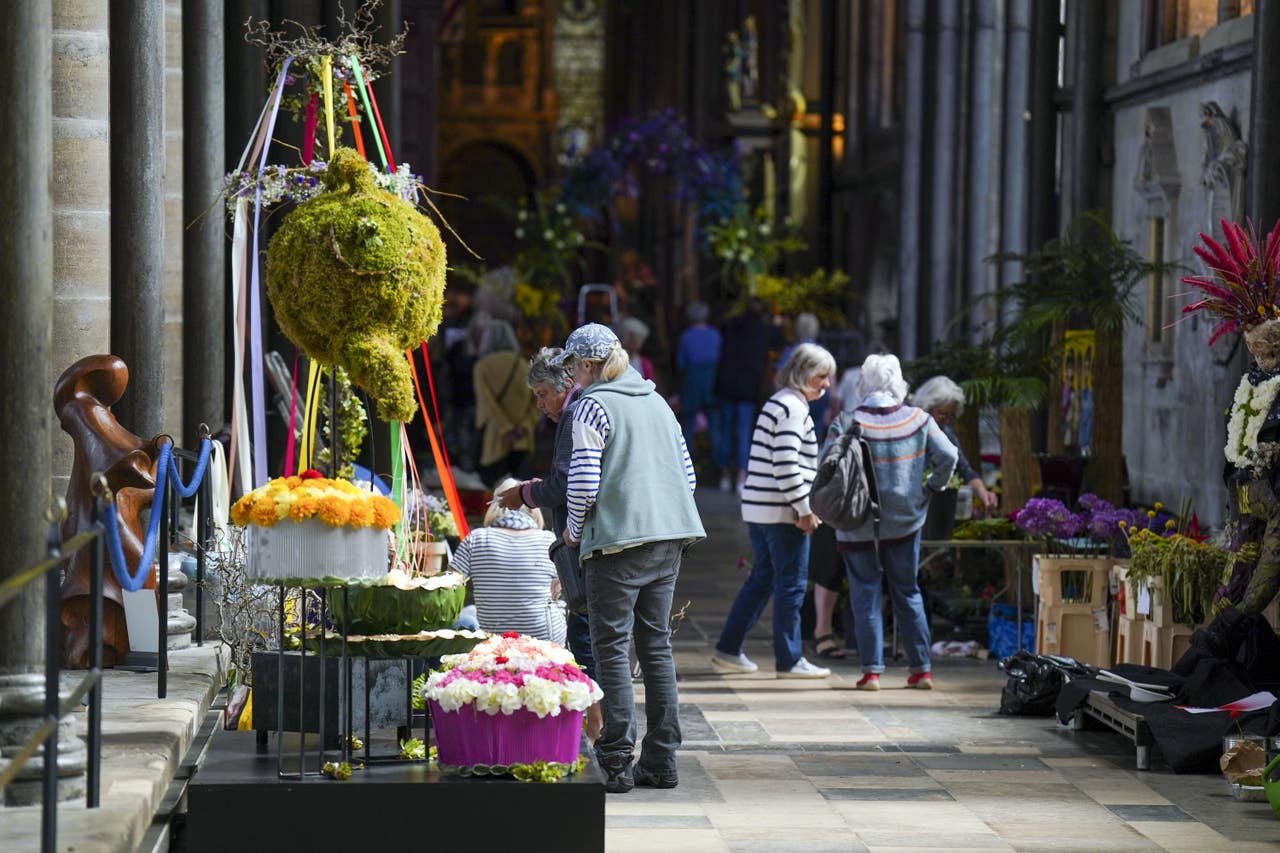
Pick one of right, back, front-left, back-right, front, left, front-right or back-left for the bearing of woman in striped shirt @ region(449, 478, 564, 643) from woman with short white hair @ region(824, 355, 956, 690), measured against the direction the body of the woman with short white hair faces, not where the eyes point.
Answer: back-left

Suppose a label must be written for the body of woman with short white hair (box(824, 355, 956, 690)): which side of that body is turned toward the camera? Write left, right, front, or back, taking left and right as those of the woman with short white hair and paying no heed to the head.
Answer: back

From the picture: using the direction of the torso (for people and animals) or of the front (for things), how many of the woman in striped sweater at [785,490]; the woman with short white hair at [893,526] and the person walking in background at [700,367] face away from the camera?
2

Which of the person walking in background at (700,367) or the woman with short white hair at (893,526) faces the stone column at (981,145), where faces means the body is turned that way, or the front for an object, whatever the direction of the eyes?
the woman with short white hair

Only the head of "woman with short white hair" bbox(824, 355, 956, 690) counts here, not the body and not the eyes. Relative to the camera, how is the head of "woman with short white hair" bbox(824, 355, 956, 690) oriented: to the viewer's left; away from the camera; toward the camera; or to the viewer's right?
away from the camera

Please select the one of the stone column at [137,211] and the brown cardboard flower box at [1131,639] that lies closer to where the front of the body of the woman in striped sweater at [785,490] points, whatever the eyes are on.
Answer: the brown cardboard flower box
